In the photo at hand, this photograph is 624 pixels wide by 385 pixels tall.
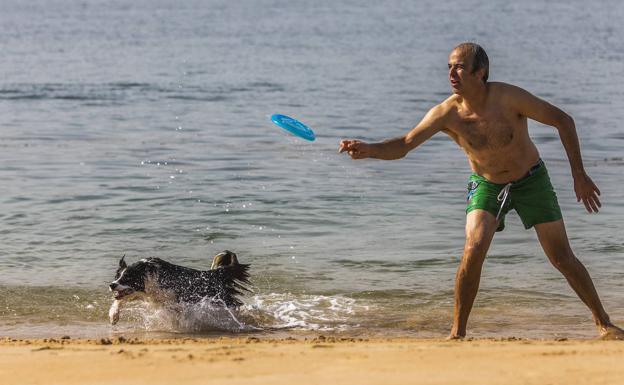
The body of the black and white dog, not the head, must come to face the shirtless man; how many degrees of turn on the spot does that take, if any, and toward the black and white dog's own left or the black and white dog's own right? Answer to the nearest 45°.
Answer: approximately 135° to the black and white dog's own left

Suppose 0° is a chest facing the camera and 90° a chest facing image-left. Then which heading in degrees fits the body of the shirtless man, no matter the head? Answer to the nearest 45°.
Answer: approximately 45°

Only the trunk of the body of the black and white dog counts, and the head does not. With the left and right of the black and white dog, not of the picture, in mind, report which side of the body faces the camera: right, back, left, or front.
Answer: left
